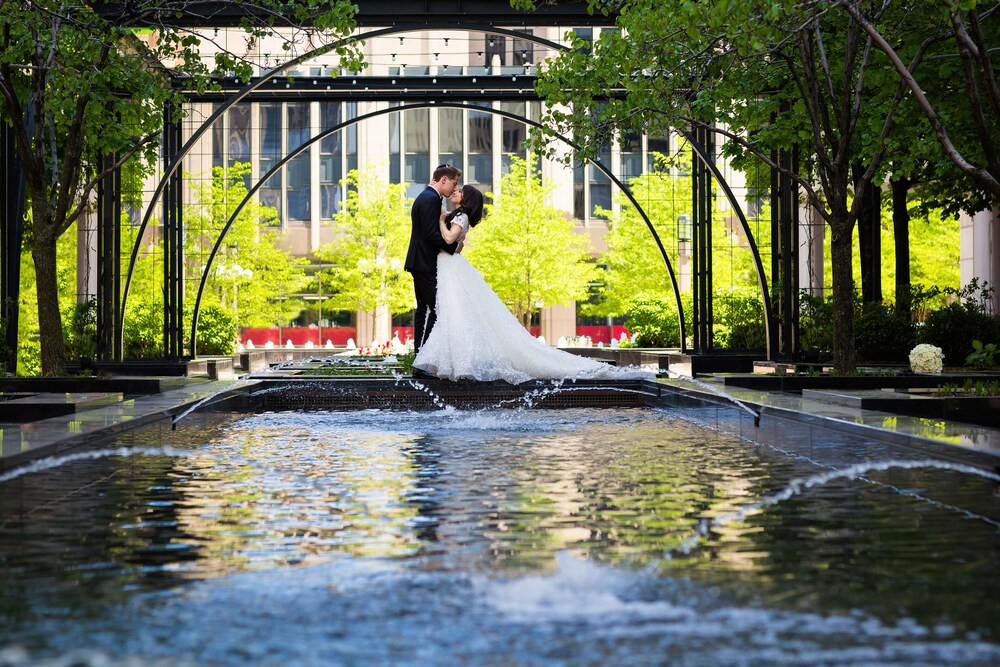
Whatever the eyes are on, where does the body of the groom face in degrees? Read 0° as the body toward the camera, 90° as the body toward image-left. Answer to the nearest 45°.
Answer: approximately 270°

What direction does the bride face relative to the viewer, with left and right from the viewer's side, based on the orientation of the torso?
facing to the left of the viewer

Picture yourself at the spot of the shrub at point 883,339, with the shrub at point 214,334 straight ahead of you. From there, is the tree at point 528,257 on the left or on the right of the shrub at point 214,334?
right

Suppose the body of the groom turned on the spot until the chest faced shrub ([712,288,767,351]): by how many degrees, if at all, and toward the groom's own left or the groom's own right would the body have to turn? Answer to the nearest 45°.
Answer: approximately 45° to the groom's own left

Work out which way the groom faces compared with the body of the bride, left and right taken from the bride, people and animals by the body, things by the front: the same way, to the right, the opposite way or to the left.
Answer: the opposite way

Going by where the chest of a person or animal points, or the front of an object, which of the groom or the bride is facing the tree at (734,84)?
the groom

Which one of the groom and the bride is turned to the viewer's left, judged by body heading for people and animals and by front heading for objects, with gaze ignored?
the bride

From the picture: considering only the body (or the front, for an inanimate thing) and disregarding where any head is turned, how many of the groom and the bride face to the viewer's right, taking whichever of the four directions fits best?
1

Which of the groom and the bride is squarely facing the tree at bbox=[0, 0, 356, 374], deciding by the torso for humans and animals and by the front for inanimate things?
the bride

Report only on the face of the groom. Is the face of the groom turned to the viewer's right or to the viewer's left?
to the viewer's right
